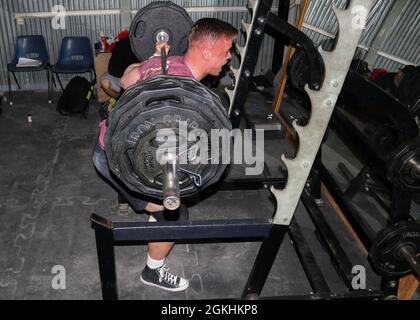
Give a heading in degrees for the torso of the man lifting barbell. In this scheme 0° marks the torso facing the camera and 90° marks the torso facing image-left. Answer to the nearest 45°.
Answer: approximately 270°

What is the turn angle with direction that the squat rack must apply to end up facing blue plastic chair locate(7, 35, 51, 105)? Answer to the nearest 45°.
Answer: approximately 45° to its right

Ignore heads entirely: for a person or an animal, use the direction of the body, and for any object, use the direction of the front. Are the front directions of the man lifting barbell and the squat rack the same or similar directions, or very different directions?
very different directions

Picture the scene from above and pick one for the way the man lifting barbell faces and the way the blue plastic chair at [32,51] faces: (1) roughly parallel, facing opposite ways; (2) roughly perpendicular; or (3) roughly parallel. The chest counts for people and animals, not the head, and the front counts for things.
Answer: roughly perpendicular

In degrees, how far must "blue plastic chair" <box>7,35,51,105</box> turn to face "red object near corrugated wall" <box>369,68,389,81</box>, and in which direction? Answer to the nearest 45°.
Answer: approximately 45° to its left

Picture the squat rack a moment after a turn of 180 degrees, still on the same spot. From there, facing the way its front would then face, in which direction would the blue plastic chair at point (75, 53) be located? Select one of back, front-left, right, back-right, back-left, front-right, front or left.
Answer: back-left

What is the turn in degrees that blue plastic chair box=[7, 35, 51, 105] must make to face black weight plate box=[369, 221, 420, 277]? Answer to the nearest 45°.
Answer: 0° — it already faces it

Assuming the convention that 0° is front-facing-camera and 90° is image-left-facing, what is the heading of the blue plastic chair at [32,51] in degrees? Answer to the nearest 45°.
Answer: approximately 0°

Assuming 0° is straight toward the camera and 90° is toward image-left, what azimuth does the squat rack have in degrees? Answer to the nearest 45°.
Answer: approximately 90°

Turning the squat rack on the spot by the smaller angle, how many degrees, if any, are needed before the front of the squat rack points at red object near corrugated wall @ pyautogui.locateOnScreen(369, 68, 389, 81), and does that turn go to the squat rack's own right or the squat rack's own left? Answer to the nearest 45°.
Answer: approximately 90° to the squat rack's own right

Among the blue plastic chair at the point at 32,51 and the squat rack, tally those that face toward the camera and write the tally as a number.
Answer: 1
